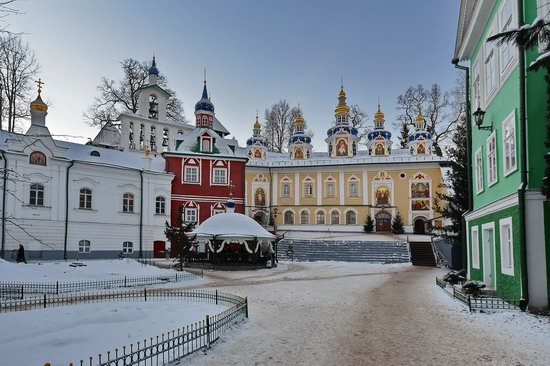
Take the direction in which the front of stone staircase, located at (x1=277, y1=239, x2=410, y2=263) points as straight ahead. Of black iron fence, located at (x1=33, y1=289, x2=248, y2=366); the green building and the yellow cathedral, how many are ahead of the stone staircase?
2

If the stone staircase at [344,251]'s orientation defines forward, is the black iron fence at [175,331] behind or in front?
in front

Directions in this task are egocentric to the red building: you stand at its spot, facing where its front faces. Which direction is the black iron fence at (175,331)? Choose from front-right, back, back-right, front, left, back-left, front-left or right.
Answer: front

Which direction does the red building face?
toward the camera

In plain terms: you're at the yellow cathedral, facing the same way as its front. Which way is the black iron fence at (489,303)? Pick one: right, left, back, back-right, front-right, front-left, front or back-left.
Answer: front

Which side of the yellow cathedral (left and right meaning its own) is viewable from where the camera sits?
front

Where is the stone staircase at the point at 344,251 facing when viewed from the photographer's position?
facing the viewer

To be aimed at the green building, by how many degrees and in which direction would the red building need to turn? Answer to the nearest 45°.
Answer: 0° — it already faces it

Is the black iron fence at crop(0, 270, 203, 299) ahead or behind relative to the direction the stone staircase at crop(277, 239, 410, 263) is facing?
ahead

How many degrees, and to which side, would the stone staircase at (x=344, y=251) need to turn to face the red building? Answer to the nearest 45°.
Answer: approximately 90° to its right
